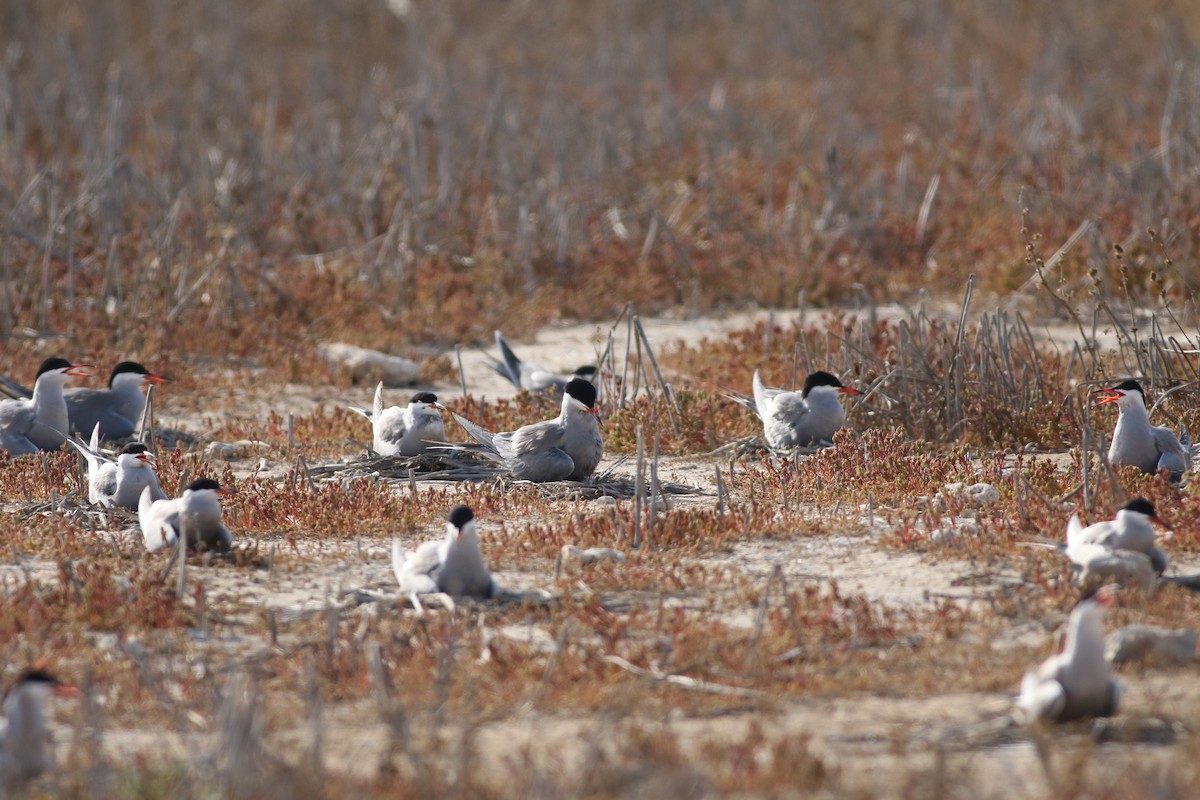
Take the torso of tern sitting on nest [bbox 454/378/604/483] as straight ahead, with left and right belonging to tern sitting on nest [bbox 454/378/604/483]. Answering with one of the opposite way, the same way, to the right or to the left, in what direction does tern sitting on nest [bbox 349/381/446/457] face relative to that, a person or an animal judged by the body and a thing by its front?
the same way

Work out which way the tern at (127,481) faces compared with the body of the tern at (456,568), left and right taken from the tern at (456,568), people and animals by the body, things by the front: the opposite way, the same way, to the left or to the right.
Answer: the same way

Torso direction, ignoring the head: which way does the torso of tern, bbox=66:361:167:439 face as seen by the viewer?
to the viewer's right

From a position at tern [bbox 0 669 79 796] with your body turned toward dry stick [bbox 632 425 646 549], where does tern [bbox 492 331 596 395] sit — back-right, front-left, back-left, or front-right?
front-left

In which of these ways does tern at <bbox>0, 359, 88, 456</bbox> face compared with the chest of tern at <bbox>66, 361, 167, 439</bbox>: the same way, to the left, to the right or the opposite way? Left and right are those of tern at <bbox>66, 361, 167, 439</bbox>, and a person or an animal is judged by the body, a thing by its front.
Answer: the same way

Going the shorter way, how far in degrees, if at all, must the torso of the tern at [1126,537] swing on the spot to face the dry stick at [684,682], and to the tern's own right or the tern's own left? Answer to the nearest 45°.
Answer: approximately 135° to the tern's own right

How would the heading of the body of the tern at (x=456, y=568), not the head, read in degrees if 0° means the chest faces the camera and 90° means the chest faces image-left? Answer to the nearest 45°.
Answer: approximately 315°

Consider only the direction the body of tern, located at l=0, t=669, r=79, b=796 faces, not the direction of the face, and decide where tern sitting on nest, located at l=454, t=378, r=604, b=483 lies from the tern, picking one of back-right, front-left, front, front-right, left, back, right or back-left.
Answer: front-left

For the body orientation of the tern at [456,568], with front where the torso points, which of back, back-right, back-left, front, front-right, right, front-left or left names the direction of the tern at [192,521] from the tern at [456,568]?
back

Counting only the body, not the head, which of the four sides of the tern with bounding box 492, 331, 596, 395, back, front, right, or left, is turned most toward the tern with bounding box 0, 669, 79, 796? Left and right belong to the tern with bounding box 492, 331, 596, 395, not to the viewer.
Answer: right

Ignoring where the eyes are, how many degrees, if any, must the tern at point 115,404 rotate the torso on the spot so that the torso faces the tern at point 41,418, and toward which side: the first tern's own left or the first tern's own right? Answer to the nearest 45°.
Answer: approximately 135° to the first tern's own right

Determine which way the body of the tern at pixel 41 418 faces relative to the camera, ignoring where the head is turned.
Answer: to the viewer's right

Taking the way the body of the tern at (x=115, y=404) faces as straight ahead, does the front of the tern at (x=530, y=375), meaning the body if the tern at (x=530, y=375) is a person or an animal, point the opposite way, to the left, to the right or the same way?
the same way

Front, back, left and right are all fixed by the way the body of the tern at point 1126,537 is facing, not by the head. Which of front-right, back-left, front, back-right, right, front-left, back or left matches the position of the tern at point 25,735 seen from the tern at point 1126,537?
back-right

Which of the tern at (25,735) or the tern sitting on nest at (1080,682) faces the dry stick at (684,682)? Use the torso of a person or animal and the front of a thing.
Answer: the tern

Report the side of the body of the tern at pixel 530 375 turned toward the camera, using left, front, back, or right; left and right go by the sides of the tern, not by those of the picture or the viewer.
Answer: right

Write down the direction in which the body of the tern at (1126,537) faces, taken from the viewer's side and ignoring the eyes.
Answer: to the viewer's right

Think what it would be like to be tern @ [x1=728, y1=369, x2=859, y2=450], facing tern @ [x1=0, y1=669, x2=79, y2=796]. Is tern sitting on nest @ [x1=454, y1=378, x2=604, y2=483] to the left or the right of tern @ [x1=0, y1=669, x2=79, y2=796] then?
right

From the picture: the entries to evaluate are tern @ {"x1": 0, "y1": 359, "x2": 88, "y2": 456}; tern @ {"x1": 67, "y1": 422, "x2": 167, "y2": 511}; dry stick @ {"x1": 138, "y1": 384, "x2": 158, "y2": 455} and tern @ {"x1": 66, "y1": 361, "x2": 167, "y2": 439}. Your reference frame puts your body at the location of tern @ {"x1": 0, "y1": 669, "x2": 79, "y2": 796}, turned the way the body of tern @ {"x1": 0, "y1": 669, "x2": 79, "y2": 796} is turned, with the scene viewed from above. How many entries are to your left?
4

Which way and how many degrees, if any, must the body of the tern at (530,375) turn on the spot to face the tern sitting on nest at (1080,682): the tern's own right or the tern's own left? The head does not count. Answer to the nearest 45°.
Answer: approximately 90° to the tern's own right

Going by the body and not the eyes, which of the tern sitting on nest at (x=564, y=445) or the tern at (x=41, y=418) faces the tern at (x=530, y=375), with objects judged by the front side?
the tern at (x=41, y=418)

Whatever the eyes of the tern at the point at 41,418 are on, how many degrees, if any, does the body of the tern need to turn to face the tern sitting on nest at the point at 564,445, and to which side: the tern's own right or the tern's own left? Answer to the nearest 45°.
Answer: approximately 45° to the tern's own right
